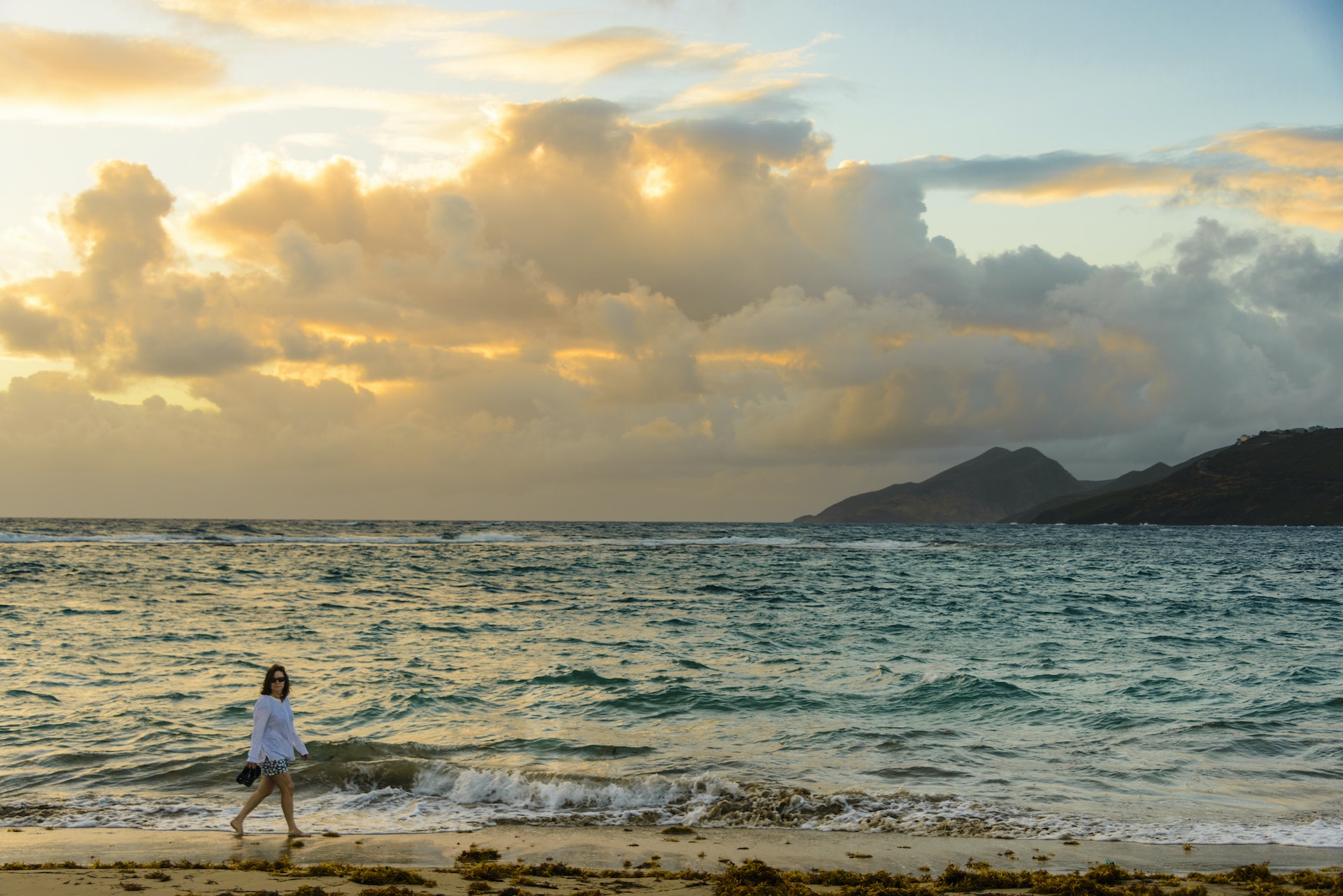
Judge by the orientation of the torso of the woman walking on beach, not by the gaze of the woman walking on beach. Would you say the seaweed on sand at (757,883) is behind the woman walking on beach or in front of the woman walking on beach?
in front

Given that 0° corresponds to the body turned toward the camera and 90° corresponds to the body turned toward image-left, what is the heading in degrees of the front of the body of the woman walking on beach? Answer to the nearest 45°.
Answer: approximately 315°
